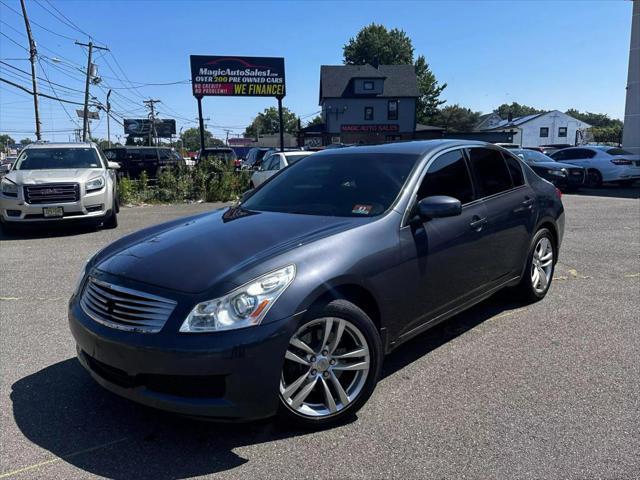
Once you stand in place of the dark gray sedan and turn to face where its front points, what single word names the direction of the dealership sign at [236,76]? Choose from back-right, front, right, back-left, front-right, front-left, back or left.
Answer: back-right

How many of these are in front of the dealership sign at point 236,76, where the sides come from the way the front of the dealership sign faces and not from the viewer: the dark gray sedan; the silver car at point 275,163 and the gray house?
2

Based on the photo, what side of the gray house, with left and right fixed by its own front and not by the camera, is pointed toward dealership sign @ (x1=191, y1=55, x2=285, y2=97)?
front

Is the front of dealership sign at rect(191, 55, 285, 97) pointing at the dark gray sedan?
yes

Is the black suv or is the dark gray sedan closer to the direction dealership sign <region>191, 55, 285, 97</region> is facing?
the dark gray sedan

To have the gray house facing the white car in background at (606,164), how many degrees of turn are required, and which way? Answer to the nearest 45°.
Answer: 0° — it already faces it

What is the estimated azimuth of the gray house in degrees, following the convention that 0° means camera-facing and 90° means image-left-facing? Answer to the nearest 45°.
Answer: approximately 0°

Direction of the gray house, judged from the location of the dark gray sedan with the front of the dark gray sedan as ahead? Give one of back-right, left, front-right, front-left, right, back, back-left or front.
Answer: back-right

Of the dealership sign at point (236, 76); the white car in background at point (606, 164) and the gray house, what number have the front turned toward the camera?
2
